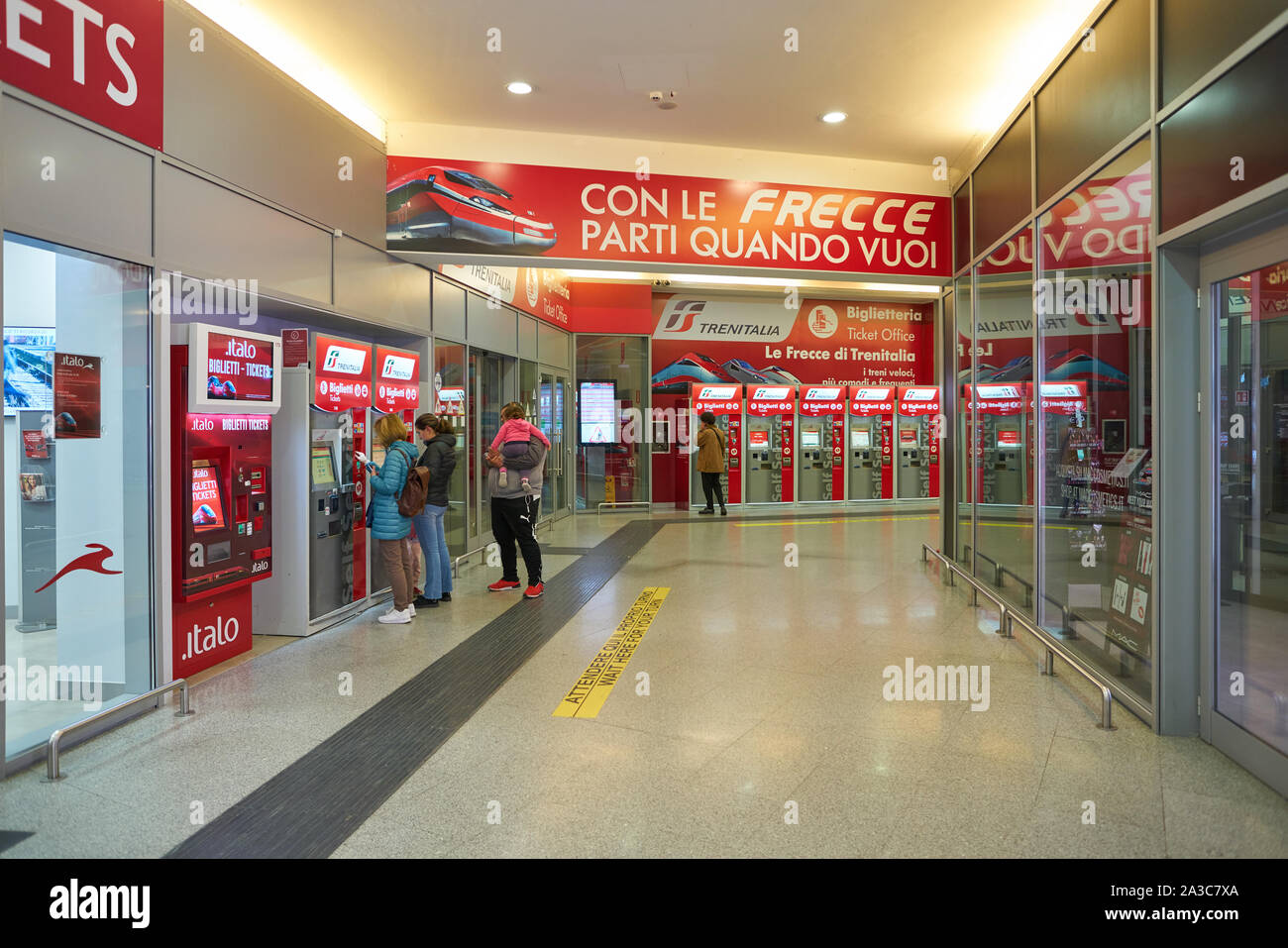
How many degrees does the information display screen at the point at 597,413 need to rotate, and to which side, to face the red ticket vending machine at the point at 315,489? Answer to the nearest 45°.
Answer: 0° — it already faces it

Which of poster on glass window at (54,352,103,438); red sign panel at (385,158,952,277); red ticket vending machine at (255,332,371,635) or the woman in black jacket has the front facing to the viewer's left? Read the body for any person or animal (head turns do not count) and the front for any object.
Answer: the woman in black jacket

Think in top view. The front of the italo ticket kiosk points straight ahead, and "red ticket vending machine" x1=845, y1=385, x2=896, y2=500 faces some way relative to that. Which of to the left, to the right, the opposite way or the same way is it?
to the right

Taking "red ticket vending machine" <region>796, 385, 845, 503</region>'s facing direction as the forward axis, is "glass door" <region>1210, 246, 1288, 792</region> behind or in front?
in front

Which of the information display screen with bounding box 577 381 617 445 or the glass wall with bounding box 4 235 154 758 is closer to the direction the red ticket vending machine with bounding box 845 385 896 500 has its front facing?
the glass wall

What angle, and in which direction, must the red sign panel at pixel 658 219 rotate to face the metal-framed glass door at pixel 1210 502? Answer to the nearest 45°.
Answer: approximately 45° to its left

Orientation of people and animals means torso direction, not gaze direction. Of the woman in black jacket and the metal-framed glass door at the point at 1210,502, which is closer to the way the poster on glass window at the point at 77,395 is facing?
the metal-framed glass door

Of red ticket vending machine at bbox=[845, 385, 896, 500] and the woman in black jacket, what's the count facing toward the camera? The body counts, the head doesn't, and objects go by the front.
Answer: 1

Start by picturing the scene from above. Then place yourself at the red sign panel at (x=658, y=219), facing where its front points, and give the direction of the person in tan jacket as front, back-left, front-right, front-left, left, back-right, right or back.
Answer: back

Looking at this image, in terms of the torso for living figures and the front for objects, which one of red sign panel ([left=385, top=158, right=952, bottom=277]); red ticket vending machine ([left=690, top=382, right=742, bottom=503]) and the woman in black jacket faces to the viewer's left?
the woman in black jacket

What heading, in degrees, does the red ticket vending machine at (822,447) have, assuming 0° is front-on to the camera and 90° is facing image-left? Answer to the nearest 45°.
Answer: approximately 0°

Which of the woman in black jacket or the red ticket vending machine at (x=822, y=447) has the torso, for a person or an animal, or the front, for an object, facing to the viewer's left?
the woman in black jacket
